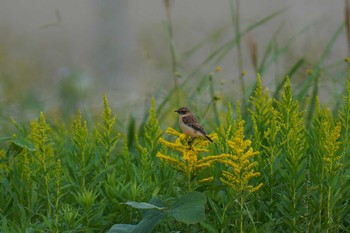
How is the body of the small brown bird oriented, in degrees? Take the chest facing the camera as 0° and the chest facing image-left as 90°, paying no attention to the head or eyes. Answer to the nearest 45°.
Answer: approximately 90°
